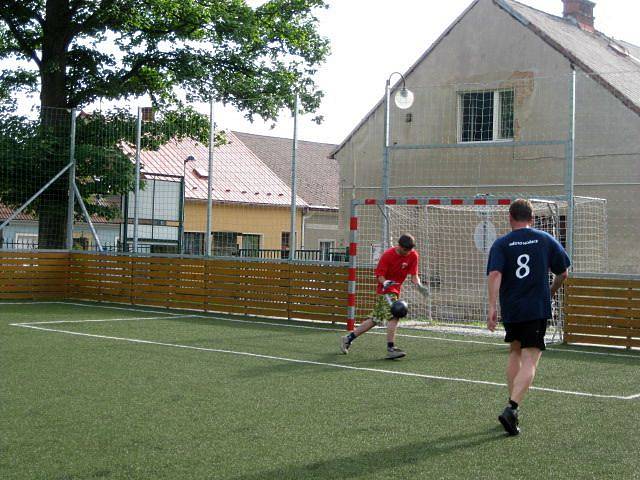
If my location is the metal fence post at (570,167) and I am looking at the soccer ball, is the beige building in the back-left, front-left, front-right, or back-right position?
back-right

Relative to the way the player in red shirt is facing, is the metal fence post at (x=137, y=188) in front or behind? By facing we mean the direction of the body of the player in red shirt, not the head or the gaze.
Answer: behind

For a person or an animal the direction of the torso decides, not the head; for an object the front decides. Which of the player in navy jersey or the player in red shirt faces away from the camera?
the player in navy jersey

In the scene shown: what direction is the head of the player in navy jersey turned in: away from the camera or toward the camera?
away from the camera

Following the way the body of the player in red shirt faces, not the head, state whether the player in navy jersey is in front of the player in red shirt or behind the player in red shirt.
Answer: in front

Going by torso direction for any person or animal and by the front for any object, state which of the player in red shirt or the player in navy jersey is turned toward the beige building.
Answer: the player in navy jersey

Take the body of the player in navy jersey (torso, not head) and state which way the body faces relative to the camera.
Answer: away from the camera

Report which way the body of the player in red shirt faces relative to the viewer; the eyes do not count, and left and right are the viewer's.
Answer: facing the viewer and to the right of the viewer

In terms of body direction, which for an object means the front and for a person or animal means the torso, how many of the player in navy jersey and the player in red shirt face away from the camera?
1

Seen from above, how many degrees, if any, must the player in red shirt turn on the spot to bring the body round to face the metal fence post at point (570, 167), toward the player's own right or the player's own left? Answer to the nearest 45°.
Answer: approximately 90° to the player's own left
